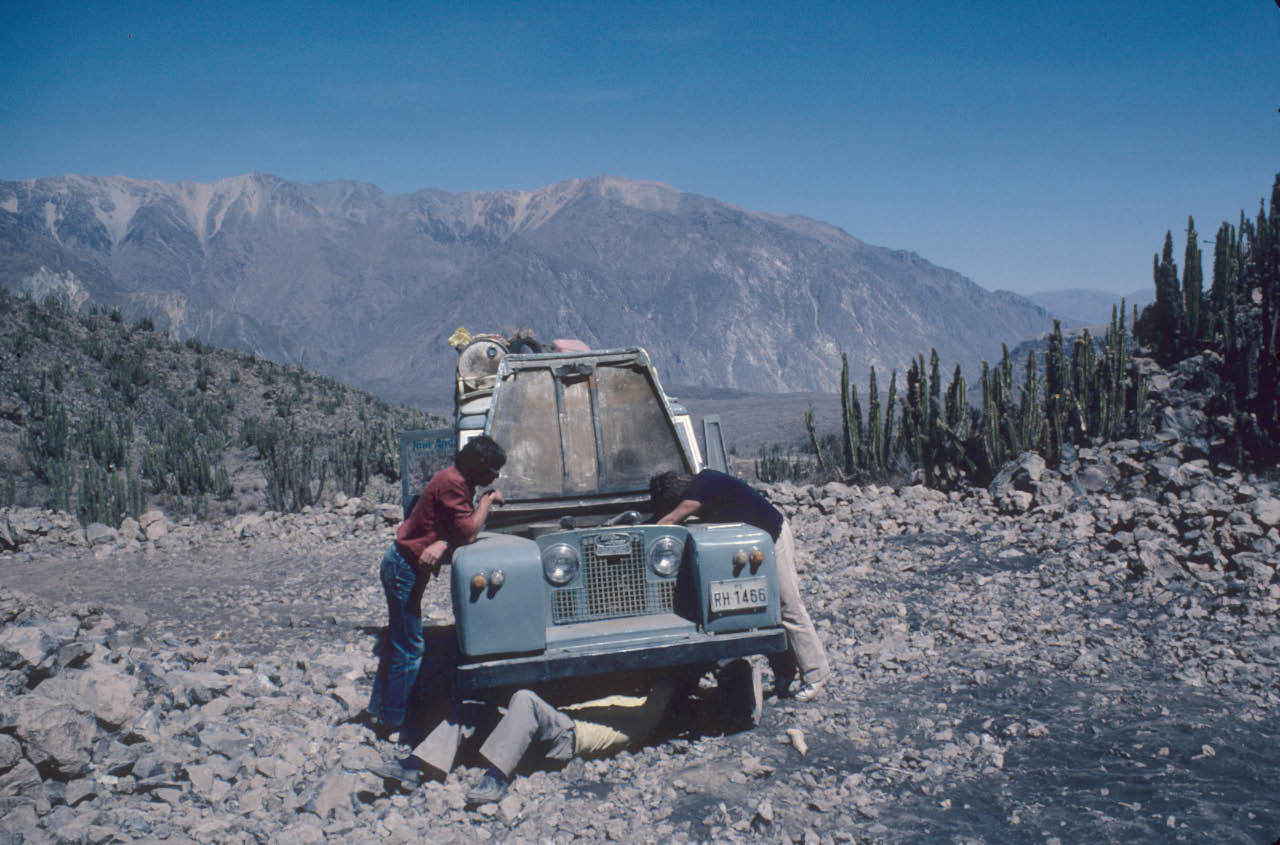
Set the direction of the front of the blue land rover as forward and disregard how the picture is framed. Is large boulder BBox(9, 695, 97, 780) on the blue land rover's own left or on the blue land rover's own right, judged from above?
on the blue land rover's own right

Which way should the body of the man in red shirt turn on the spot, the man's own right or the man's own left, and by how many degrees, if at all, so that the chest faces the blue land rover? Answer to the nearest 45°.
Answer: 0° — they already face it

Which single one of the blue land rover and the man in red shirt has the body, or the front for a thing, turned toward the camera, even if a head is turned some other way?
the blue land rover

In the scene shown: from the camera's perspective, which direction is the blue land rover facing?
toward the camera

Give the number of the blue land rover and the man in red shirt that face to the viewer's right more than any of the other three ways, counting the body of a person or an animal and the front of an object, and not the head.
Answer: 1

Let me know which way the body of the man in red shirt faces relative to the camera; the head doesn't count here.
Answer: to the viewer's right

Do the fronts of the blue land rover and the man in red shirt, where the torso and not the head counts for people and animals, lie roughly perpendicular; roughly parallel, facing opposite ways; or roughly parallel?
roughly perpendicular

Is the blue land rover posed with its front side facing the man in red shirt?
no

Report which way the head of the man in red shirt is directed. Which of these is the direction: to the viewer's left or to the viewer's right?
to the viewer's right

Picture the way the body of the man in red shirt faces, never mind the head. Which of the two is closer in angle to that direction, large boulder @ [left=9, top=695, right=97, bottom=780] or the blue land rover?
the blue land rover

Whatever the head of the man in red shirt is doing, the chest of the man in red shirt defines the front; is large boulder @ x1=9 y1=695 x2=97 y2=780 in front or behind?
behind
